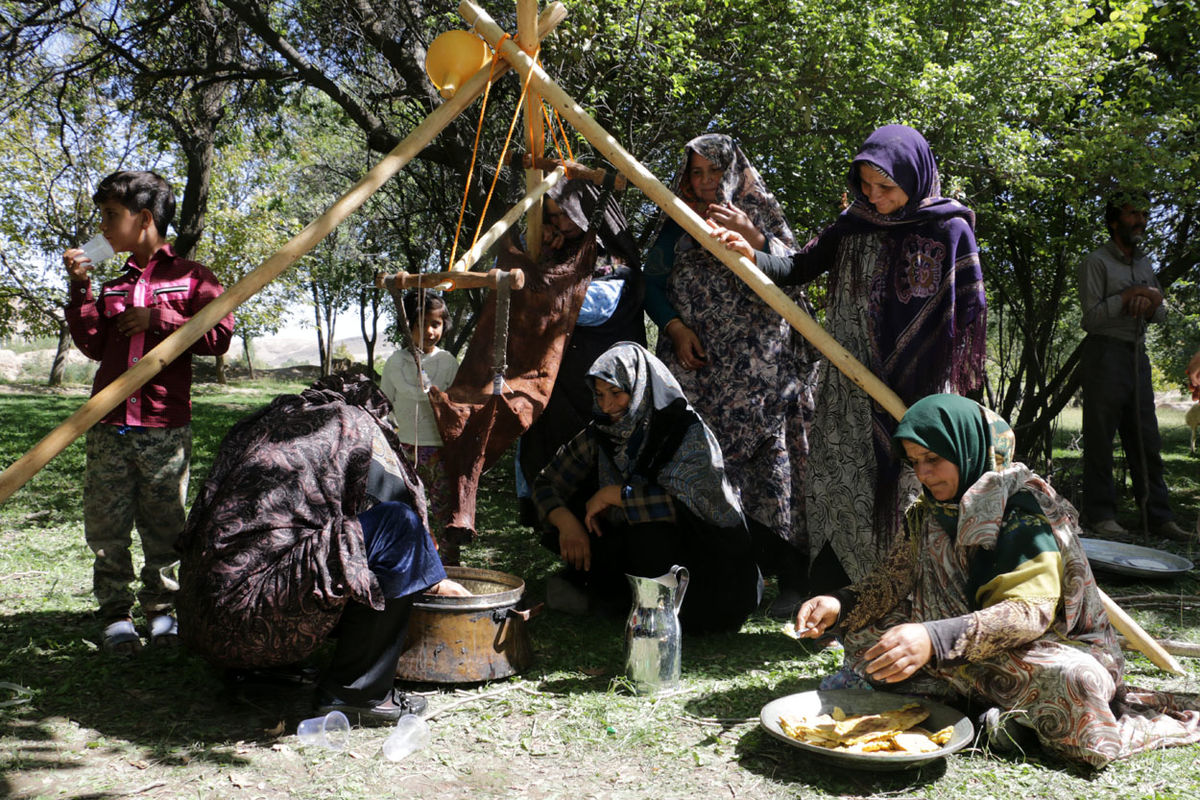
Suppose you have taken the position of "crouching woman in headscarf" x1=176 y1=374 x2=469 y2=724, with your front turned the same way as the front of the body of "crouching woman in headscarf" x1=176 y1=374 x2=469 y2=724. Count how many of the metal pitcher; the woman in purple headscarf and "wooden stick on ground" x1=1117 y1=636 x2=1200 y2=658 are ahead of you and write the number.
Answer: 3

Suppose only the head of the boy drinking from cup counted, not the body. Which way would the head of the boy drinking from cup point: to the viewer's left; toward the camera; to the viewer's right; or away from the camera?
to the viewer's left

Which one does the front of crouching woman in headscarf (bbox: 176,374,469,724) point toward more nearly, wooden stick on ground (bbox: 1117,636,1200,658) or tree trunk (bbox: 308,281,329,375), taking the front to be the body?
the wooden stick on ground

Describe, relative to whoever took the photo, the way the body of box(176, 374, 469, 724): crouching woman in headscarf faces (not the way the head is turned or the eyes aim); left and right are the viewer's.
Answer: facing to the right of the viewer

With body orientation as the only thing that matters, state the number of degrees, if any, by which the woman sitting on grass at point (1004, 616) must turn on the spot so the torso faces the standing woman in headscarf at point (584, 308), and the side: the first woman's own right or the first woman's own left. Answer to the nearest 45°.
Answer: approximately 90° to the first woman's own right

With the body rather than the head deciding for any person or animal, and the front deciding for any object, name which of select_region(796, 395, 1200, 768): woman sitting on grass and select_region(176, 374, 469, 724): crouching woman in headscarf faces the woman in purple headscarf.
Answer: the crouching woman in headscarf

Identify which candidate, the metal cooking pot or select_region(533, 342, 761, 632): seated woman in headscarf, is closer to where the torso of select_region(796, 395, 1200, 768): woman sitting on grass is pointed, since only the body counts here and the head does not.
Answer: the metal cooking pot
